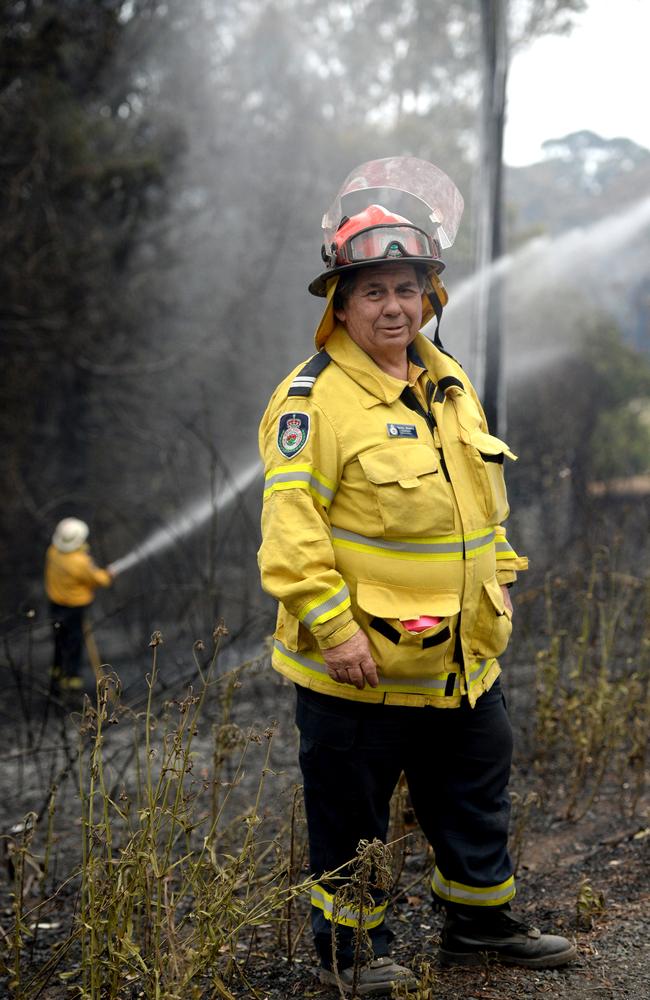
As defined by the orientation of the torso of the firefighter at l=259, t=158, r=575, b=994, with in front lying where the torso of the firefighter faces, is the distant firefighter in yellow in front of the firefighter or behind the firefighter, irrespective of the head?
behind

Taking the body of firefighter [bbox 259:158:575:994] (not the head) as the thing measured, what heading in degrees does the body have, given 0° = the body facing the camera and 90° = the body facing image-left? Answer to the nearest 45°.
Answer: approximately 315°

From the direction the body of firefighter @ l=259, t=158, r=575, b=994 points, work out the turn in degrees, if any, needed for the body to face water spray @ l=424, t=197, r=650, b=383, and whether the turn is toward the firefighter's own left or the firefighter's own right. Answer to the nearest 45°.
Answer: approximately 135° to the firefighter's own left

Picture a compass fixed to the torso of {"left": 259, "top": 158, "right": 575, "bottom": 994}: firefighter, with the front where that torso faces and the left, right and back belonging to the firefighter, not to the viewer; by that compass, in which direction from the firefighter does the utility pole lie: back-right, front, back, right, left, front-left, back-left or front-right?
back-left

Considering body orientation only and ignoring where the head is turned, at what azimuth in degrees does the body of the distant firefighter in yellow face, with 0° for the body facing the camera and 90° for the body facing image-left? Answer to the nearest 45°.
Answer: approximately 225°
